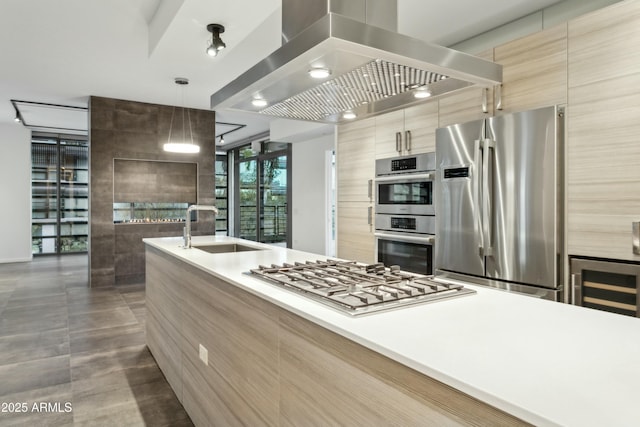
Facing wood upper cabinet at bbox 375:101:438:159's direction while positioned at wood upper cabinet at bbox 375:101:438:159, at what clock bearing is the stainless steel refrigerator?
The stainless steel refrigerator is roughly at 9 o'clock from the wood upper cabinet.

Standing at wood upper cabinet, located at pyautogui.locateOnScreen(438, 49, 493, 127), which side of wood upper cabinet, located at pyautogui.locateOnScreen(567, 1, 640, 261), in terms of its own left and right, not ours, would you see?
right

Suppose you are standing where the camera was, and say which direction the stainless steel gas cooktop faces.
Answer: facing away from the viewer and to the right of the viewer

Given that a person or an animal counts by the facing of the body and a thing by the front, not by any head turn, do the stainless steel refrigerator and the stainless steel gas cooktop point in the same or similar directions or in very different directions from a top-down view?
very different directions

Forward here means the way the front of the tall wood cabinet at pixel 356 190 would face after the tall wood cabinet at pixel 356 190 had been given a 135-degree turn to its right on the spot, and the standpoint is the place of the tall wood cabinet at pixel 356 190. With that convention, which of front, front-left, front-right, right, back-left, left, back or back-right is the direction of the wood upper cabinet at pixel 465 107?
back-right

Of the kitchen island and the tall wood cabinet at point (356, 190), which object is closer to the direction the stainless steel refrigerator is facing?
the kitchen island

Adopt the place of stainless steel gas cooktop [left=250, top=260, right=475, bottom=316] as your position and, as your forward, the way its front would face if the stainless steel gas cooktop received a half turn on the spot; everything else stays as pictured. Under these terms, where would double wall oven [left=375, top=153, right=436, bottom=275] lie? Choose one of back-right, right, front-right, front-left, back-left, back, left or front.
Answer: back-right

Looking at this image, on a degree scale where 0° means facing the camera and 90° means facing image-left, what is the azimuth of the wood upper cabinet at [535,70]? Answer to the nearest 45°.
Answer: approximately 45°

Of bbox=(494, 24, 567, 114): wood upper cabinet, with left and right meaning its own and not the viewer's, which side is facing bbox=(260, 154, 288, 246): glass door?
right

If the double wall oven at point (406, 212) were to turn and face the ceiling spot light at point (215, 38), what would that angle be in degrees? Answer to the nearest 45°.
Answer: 0° — it already faces it

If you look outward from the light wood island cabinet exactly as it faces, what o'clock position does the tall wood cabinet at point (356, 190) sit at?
The tall wood cabinet is roughly at 5 o'clock from the light wood island cabinet.

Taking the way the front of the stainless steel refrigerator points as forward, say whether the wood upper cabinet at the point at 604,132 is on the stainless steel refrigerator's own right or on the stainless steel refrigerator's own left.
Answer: on the stainless steel refrigerator's own left

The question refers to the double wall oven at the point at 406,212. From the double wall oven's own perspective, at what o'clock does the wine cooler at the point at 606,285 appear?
The wine cooler is roughly at 9 o'clock from the double wall oven.

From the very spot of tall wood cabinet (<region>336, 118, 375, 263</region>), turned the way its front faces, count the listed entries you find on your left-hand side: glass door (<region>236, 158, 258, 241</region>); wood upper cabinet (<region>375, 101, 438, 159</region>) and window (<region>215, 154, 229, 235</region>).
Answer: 1

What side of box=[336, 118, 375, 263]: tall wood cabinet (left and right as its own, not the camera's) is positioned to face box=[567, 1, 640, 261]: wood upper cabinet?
left
